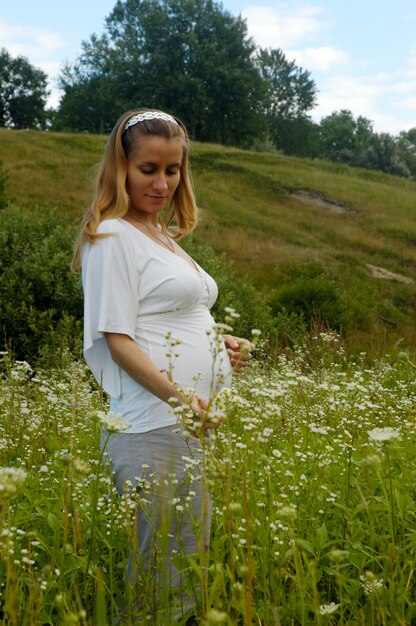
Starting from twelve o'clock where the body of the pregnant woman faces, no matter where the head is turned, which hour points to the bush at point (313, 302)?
The bush is roughly at 8 o'clock from the pregnant woman.

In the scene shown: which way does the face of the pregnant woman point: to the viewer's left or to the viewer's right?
to the viewer's right

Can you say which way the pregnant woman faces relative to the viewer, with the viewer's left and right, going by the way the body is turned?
facing the viewer and to the right of the viewer
